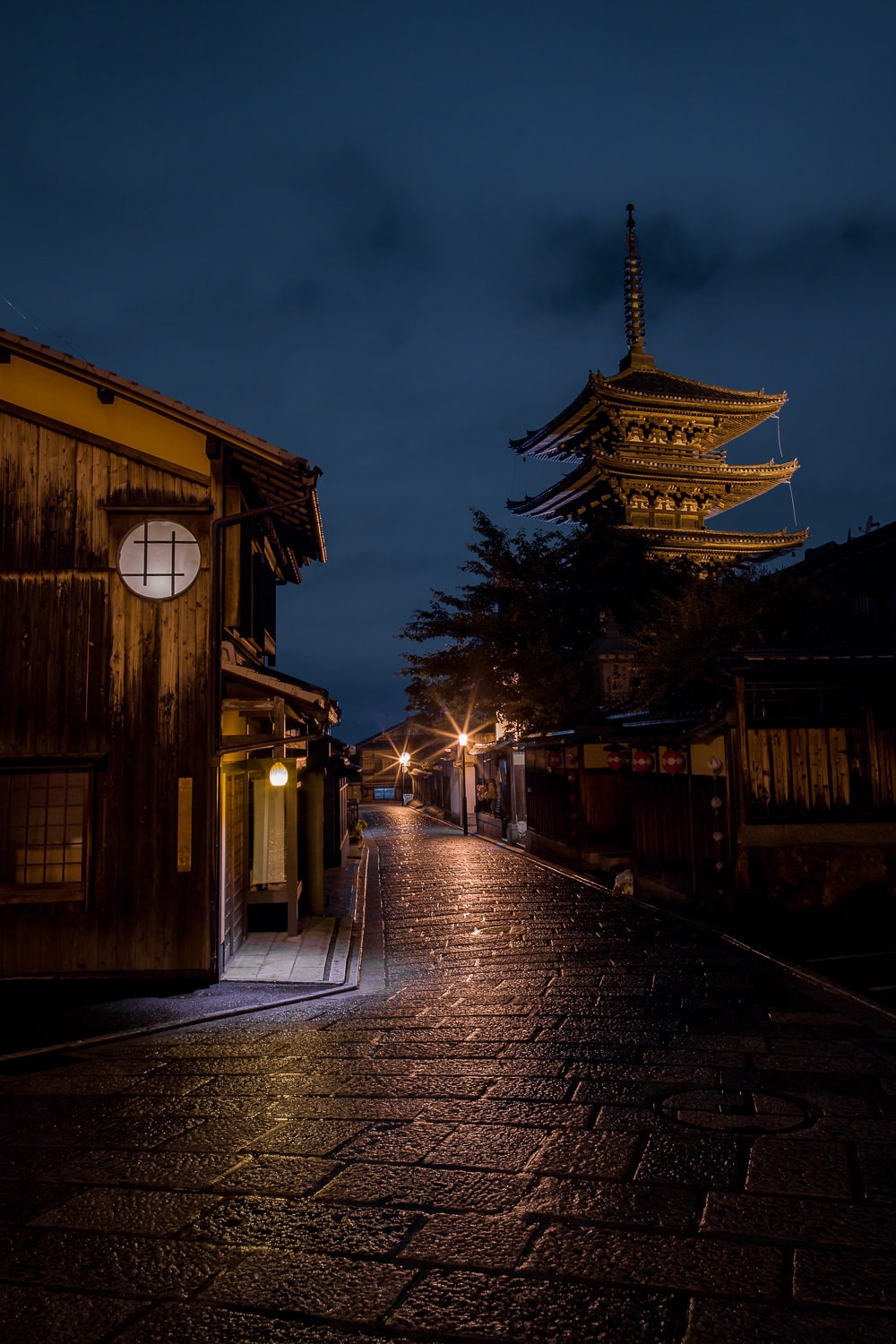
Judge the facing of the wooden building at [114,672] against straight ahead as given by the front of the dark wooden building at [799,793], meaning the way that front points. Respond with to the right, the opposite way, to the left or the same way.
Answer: the opposite way

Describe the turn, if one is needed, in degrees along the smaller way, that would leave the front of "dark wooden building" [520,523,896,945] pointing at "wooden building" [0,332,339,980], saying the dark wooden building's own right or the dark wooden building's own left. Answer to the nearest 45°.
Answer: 0° — it already faces it

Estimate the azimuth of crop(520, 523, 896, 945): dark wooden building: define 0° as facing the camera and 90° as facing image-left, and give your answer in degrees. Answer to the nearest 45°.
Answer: approximately 45°

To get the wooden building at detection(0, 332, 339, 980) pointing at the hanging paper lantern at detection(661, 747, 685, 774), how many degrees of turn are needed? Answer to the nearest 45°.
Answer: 0° — it already faces it

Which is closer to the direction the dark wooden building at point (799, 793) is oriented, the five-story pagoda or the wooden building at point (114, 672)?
the wooden building

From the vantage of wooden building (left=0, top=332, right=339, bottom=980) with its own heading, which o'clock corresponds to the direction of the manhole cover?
The manhole cover is roughly at 2 o'clock from the wooden building.

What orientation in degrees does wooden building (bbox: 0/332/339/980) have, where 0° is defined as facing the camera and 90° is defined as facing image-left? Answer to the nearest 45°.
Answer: approximately 270°

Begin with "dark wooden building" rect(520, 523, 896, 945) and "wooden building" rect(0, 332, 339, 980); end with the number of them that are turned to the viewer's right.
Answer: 1
